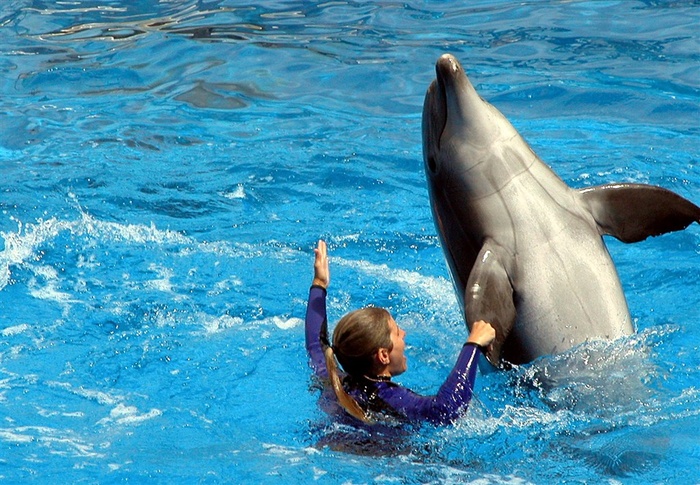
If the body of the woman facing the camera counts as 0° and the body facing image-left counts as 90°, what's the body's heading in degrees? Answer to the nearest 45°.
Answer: approximately 225°

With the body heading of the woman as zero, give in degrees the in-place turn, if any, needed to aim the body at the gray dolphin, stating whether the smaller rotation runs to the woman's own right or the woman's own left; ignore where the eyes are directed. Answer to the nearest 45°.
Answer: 0° — they already face it
